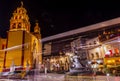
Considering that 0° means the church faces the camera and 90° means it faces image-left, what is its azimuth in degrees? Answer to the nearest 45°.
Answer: approximately 315°
